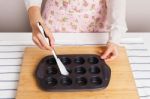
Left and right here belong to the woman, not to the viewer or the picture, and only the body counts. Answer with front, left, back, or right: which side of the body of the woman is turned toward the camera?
front
